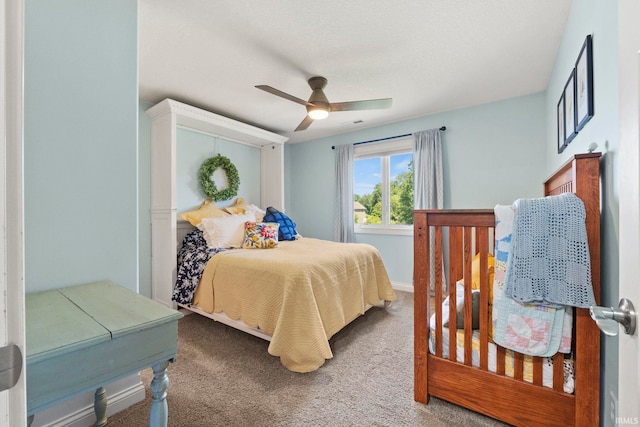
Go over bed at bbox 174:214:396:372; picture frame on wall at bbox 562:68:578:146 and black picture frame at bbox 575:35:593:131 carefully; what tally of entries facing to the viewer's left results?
2

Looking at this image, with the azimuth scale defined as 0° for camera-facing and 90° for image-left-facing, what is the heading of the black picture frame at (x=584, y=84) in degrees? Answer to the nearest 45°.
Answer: approximately 90°

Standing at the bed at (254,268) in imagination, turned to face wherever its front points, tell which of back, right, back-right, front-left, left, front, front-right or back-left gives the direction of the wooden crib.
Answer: front

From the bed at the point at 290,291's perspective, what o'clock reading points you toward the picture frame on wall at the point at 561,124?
The picture frame on wall is roughly at 11 o'clock from the bed.

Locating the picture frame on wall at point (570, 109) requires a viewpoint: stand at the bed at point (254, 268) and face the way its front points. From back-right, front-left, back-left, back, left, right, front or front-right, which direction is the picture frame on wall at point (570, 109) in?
front

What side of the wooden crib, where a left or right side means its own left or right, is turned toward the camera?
left

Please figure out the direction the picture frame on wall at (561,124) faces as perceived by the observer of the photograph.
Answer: facing to the left of the viewer

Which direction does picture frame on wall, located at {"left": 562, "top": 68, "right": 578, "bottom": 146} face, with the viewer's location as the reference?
facing to the left of the viewer

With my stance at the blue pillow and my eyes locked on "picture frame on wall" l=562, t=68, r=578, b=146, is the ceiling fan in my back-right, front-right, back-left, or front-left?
front-right

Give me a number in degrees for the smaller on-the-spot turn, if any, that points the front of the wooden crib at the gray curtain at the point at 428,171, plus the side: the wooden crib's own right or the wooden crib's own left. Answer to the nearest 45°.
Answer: approximately 90° to the wooden crib's own right

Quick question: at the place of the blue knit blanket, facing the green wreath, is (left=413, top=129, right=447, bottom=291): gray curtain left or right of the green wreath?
right

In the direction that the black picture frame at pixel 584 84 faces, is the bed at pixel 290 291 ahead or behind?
ahead

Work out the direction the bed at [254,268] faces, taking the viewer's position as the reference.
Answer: facing the viewer and to the right of the viewer

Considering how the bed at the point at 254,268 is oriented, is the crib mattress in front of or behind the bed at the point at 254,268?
in front

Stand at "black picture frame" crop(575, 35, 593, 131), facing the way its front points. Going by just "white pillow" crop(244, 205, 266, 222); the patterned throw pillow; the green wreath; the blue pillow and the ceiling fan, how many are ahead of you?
5

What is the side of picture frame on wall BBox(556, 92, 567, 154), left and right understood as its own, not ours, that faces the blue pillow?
front
